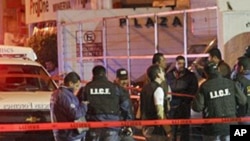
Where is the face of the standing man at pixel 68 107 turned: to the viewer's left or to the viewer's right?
to the viewer's right

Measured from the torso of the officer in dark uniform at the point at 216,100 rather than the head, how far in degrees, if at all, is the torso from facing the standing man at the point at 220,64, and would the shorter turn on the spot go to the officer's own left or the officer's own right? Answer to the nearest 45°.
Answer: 0° — they already face them

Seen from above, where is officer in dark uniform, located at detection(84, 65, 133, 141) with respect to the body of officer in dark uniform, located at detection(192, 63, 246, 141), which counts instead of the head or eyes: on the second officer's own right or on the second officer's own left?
on the second officer's own left

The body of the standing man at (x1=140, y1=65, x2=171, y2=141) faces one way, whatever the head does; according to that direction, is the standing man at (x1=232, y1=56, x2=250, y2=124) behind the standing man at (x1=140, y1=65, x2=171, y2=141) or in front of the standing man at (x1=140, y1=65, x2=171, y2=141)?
in front

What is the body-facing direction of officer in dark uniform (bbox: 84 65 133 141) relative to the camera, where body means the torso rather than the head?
away from the camera

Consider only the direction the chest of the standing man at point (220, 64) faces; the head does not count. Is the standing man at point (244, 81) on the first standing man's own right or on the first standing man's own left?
on the first standing man's own left

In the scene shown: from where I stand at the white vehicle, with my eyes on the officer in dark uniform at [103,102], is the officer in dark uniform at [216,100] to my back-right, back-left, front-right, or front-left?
front-left

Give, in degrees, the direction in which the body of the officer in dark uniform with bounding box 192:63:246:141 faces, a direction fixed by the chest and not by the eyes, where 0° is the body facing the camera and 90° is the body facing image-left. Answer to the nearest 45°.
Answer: approximately 180°

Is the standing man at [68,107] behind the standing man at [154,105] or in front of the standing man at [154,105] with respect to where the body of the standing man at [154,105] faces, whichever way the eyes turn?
behind
